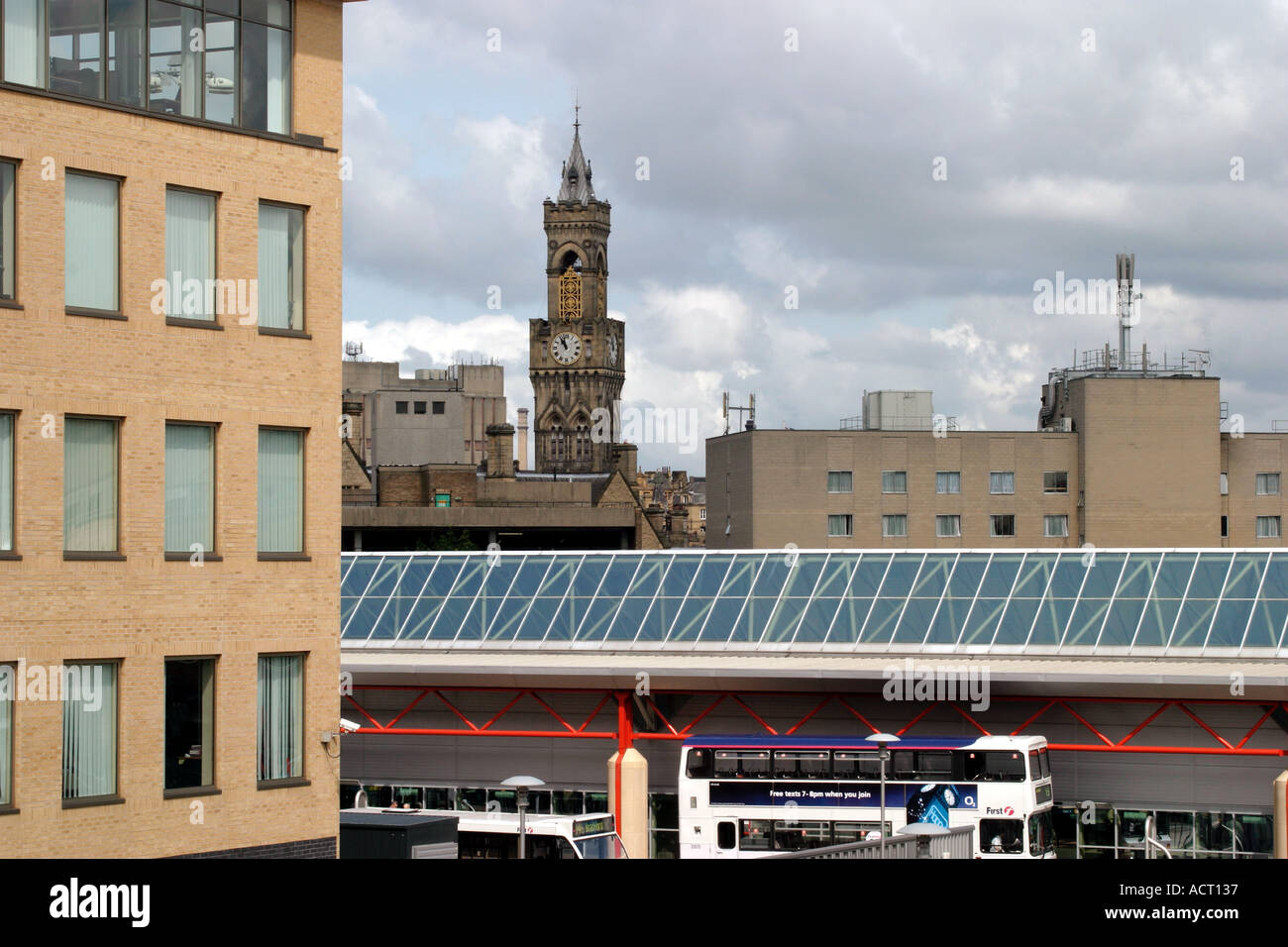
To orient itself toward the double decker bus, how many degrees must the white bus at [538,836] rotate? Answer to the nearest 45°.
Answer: approximately 45° to its left

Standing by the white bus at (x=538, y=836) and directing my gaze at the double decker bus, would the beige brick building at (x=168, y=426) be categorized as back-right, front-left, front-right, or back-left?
back-right

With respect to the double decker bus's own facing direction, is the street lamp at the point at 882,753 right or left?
on its right

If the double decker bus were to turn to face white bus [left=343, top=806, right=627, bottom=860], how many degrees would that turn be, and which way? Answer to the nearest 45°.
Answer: approximately 180°

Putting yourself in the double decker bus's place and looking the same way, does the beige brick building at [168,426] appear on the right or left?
on its right

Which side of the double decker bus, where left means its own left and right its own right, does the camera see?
right

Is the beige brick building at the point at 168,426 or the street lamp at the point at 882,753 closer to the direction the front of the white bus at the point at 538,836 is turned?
the street lamp

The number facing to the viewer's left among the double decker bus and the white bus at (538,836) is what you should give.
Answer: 0

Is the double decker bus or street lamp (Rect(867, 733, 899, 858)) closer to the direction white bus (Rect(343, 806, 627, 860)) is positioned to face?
the street lamp

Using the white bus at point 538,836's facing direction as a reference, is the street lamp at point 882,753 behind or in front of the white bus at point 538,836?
in front

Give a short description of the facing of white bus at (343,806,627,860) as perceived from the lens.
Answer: facing the viewer and to the right of the viewer

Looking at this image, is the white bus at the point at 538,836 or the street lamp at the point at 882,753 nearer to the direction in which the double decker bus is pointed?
the street lamp
